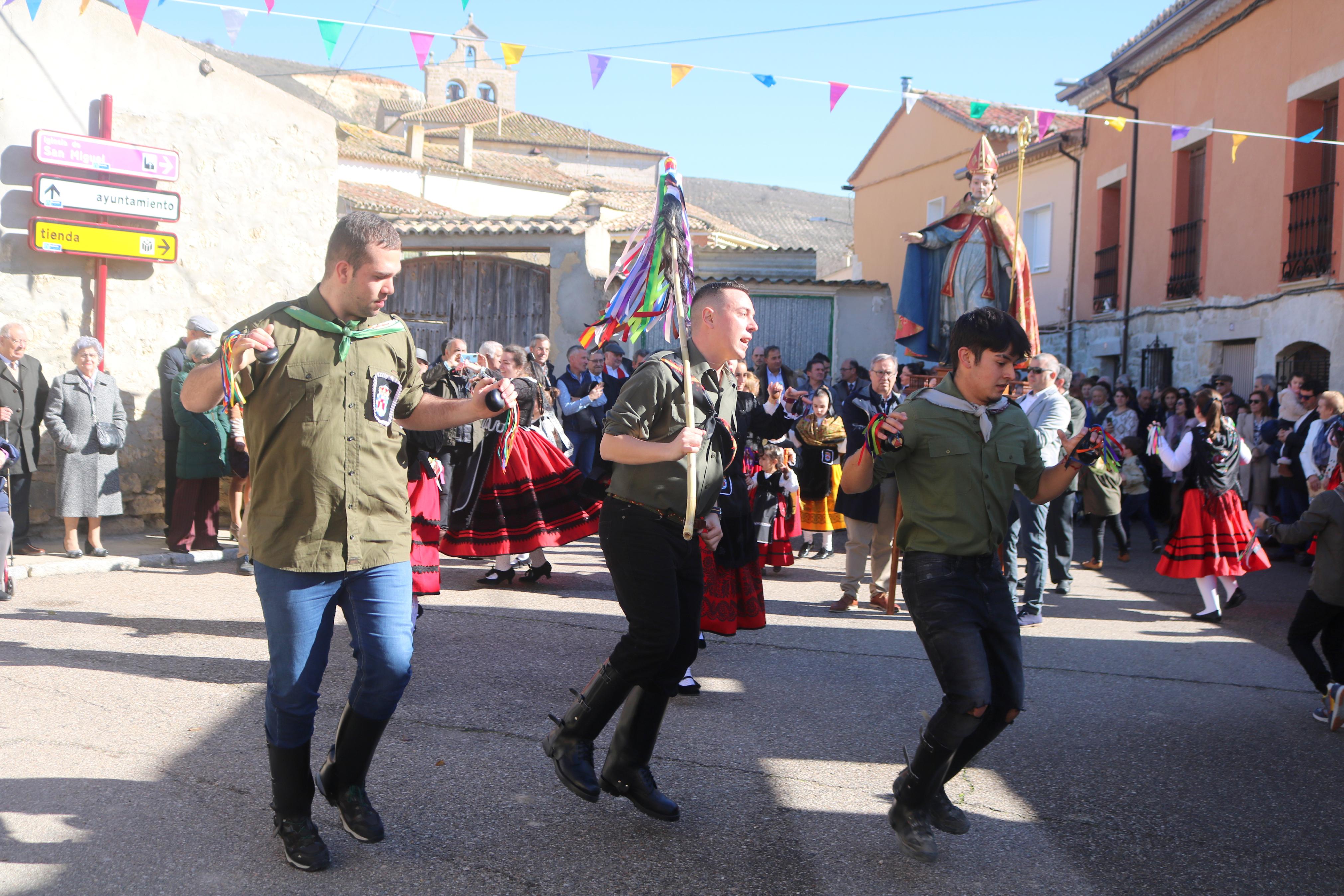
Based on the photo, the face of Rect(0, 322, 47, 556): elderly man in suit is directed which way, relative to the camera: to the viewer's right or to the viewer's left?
to the viewer's right

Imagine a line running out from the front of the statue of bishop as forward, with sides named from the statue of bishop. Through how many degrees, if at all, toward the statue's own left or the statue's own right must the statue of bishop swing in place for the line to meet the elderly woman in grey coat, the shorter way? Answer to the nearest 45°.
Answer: approximately 90° to the statue's own right

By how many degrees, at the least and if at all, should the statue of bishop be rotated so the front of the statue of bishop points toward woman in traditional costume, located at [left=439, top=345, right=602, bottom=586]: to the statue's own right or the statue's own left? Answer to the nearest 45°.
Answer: approximately 90° to the statue's own right

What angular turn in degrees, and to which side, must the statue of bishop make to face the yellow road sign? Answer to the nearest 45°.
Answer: approximately 90° to its right

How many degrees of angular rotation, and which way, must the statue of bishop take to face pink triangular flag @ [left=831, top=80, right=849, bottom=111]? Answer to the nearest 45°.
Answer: approximately 135° to its right

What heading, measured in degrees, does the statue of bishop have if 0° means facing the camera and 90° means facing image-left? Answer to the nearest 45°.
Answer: approximately 0°

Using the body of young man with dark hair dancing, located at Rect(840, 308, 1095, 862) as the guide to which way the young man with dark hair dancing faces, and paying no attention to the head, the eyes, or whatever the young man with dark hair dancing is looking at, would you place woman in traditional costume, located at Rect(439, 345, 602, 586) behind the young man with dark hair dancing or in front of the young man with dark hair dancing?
behind

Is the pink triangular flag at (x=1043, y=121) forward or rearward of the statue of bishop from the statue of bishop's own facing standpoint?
rearward

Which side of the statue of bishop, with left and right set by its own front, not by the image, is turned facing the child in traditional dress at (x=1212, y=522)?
left
